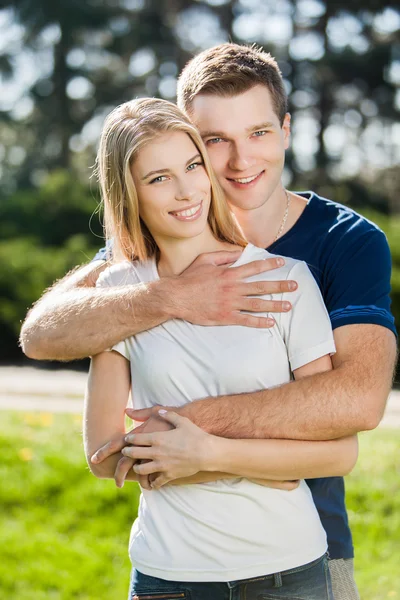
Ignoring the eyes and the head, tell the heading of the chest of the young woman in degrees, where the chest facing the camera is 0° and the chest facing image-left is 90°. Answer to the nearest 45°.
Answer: approximately 0°
